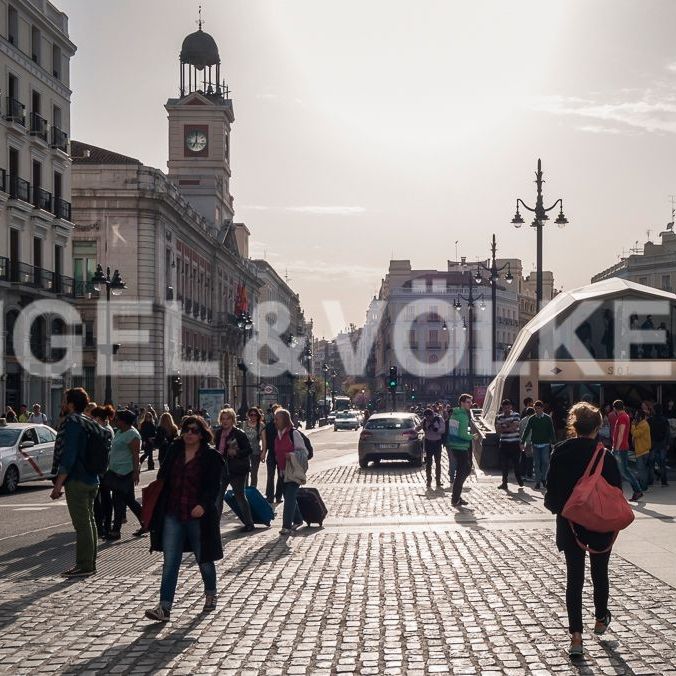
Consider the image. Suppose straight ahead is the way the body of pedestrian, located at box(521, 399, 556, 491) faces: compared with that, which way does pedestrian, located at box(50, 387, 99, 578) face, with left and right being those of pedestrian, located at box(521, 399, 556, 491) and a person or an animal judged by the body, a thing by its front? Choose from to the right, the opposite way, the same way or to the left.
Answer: to the right

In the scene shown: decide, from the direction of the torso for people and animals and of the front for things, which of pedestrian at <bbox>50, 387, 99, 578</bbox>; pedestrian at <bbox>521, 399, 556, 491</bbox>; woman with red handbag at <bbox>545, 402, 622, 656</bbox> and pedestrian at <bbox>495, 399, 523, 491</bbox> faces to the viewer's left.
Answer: pedestrian at <bbox>50, 387, 99, 578</bbox>

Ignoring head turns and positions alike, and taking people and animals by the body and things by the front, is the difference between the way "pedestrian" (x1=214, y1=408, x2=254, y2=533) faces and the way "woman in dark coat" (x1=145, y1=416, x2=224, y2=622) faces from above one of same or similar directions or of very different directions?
same or similar directions

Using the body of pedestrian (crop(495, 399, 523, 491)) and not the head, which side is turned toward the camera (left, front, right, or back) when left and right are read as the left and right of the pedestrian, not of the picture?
front

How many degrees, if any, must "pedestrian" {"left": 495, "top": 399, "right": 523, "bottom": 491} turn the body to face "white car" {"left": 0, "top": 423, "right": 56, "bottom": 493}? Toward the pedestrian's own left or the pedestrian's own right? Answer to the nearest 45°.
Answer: approximately 90° to the pedestrian's own right

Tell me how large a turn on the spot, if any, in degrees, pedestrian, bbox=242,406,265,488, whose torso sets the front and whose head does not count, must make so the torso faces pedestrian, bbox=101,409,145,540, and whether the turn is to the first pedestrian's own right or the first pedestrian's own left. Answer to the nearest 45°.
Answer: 0° — they already face them

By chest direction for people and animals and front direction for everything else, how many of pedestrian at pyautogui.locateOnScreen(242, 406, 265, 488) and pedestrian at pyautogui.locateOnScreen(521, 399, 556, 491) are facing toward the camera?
2

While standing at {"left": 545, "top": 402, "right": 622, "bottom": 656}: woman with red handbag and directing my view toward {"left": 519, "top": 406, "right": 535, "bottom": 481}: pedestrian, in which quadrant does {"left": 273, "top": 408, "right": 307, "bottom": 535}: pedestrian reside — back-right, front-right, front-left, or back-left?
front-left

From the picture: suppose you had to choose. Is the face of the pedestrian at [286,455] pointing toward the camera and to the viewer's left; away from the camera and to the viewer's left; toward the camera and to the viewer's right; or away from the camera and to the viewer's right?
toward the camera and to the viewer's left

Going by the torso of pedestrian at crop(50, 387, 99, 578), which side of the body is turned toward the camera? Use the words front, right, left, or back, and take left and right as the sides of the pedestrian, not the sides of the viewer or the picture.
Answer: left

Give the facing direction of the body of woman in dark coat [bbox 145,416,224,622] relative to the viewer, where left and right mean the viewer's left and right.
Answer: facing the viewer and to the left of the viewer

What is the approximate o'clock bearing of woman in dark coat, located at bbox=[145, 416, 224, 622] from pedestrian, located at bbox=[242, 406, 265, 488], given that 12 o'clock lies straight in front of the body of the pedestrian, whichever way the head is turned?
The woman in dark coat is roughly at 12 o'clock from the pedestrian.

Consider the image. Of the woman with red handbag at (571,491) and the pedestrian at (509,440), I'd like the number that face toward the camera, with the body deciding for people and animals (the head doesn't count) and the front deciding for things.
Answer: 1

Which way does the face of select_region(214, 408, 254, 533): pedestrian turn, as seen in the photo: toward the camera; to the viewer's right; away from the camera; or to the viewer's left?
toward the camera

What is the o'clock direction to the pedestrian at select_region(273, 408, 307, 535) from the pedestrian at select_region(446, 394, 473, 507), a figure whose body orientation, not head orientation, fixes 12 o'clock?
the pedestrian at select_region(273, 408, 307, 535) is roughly at 4 o'clock from the pedestrian at select_region(446, 394, 473, 507).

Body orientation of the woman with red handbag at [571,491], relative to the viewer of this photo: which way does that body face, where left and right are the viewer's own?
facing away from the viewer
